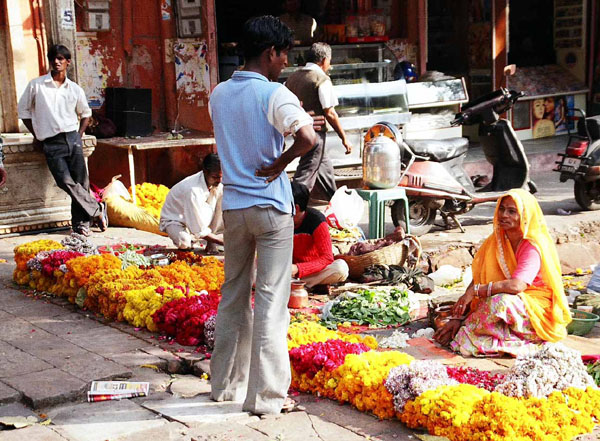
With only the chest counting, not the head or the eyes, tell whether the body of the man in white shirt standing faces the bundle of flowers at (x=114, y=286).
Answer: yes

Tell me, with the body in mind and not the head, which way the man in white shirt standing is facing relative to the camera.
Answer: toward the camera

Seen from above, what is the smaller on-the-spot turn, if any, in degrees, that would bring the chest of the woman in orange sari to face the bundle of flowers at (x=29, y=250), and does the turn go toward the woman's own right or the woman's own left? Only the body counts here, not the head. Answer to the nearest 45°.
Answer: approximately 45° to the woman's own right

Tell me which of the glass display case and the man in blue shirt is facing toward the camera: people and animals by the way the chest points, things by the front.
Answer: the glass display case

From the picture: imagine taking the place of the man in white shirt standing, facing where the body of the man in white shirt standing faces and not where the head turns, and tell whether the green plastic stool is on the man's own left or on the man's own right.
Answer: on the man's own left

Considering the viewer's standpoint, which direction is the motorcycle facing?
facing away from the viewer and to the right of the viewer

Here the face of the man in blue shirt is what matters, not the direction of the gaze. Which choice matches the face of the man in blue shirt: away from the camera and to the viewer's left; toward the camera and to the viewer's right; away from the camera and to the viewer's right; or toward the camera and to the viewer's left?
away from the camera and to the viewer's right

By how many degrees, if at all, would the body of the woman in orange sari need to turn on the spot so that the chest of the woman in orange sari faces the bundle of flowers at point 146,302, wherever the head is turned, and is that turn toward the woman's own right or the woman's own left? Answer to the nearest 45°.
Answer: approximately 45° to the woman's own right

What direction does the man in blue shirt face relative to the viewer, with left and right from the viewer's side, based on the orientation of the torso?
facing away from the viewer and to the right of the viewer

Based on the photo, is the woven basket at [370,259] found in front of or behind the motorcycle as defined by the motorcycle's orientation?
behind

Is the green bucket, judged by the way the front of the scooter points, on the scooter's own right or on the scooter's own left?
on the scooter's own right

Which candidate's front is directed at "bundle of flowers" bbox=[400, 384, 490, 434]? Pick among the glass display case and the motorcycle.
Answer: the glass display case

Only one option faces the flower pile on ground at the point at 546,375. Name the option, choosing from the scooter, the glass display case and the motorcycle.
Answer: the glass display case

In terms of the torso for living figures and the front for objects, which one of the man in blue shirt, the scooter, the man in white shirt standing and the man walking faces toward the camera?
the man in white shirt standing

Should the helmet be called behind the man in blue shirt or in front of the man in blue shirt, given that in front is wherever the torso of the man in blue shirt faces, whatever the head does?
in front

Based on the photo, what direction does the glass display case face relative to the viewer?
toward the camera

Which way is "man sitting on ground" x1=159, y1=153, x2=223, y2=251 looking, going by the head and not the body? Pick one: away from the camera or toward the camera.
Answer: toward the camera

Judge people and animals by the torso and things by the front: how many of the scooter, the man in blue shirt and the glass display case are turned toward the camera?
1

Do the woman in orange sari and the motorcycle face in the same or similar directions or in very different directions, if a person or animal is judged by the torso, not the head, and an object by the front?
very different directions
